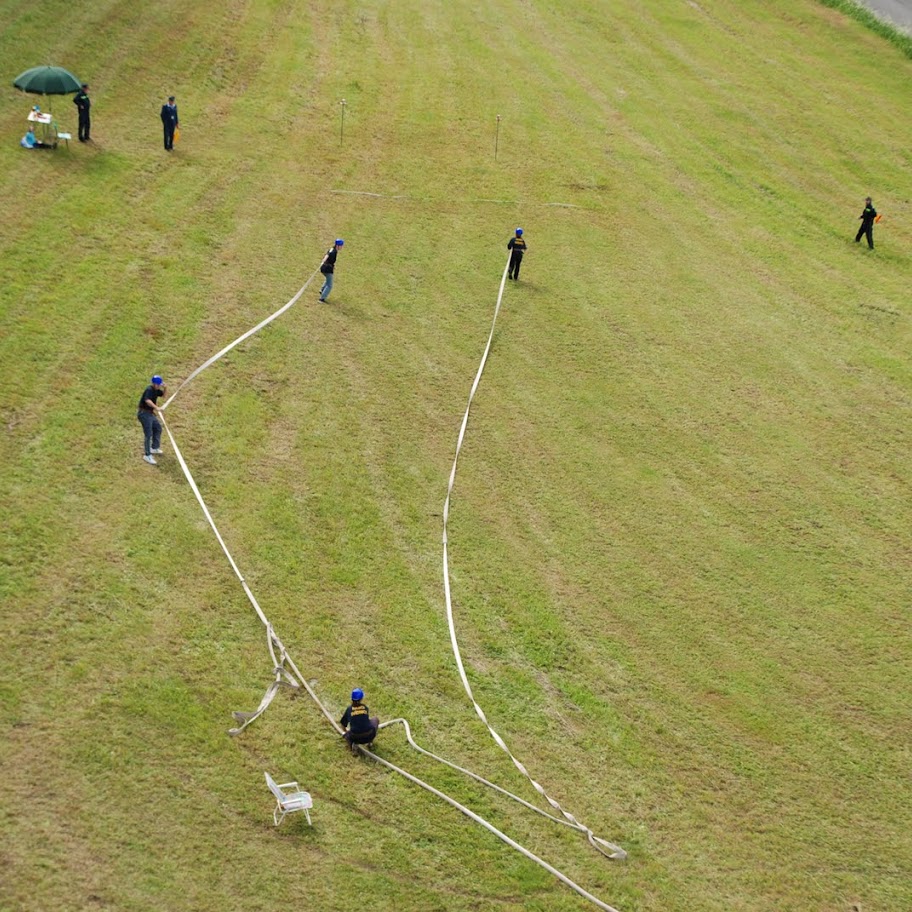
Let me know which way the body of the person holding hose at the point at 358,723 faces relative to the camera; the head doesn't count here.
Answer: away from the camera

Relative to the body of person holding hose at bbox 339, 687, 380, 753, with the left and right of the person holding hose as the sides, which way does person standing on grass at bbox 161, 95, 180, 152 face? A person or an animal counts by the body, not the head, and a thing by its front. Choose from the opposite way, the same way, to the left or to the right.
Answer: the opposite way

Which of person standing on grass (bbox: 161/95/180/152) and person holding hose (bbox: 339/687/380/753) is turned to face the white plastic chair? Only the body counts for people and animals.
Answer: the person standing on grass

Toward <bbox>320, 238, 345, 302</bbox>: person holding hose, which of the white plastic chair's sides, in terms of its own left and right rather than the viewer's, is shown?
left

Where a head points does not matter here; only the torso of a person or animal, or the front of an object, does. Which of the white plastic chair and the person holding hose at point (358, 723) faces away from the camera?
the person holding hose

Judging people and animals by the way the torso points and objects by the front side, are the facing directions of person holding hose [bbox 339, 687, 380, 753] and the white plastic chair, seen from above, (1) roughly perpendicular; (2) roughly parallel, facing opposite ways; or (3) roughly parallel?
roughly perpendicular

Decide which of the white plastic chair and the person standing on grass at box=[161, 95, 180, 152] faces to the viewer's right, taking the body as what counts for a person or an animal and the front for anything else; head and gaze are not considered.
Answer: the white plastic chair

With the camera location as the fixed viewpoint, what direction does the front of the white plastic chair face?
facing to the right of the viewer
